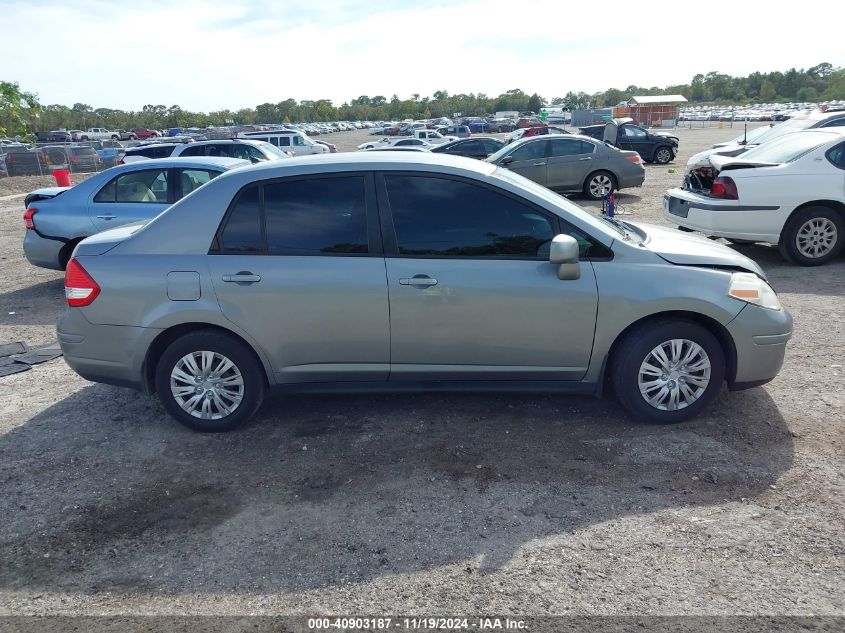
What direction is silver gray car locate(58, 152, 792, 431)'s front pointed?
to the viewer's right

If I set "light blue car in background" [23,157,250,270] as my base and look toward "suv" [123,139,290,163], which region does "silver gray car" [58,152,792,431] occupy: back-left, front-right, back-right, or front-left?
back-right

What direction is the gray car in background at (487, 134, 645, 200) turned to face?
to the viewer's left

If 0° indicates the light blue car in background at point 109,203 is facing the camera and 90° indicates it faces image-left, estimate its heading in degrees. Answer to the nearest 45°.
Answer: approximately 270°

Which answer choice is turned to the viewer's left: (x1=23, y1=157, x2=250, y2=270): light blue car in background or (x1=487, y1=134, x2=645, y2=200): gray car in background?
(x1=487, y1=134, x2=645, y2=200): gray car in background

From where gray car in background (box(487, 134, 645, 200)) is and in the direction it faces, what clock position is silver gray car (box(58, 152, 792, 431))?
The silver gray car is roughly at 9 o'clock from the gray car in background.

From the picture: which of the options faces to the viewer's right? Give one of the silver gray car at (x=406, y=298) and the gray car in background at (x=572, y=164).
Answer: the silver gray car

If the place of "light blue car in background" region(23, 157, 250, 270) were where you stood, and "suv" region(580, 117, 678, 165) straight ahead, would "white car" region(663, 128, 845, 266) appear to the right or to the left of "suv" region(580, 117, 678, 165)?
right

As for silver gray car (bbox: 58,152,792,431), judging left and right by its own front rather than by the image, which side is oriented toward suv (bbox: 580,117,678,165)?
left

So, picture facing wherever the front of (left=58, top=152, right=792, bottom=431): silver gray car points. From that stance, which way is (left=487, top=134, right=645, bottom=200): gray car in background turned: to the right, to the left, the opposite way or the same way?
the opposite way
